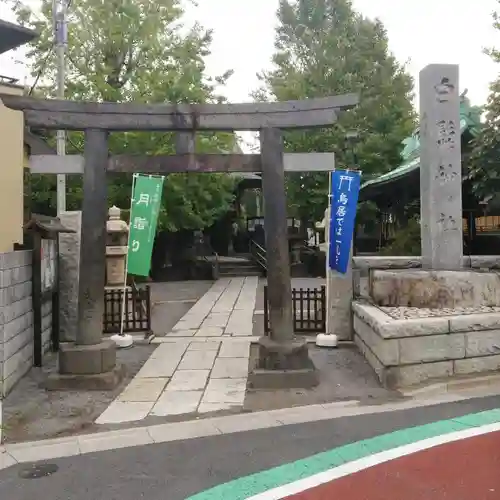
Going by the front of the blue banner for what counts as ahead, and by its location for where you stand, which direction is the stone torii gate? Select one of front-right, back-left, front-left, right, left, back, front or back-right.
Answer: front-right

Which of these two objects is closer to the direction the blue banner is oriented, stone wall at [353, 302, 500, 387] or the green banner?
the stone wall

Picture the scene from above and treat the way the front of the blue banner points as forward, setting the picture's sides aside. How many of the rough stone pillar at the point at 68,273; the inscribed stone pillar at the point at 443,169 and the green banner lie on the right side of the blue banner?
2

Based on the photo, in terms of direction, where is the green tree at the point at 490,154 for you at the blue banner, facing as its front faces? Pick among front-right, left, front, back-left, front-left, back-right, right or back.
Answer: back-left

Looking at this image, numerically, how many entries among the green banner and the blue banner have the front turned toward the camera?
2

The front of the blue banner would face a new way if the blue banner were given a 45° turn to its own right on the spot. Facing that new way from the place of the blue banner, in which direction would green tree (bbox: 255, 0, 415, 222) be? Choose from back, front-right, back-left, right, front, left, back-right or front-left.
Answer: back-right

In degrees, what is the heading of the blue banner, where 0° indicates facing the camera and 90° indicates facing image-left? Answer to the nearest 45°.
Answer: approximately 0°

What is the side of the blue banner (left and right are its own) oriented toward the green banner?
right

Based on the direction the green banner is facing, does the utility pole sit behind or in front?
behind

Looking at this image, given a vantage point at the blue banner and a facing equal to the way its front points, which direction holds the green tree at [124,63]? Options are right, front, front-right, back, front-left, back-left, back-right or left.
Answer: back-right
